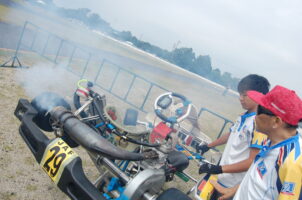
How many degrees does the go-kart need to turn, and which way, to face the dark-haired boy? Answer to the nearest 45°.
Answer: approximately 45° to its right

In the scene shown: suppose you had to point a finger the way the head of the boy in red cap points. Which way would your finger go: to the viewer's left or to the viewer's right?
to the viewer's left

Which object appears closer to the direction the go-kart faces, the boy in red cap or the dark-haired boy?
the dark-haired boy

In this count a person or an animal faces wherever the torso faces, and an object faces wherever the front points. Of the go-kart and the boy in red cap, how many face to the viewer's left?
1

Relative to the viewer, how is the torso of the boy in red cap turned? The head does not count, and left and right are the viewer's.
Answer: facing to the left of the viewer

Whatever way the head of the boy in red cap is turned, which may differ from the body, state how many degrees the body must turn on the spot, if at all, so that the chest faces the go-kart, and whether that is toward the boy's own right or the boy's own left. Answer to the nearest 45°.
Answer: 0° — they already face it

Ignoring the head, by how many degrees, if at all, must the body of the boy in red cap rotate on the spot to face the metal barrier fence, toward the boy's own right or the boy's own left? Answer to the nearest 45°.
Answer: approximately 45° to the boy's own right

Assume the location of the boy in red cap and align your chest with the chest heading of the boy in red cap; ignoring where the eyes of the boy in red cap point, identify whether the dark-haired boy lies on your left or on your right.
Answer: on your right

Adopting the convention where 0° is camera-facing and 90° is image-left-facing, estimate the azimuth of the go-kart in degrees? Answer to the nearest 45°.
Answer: approximately 225°

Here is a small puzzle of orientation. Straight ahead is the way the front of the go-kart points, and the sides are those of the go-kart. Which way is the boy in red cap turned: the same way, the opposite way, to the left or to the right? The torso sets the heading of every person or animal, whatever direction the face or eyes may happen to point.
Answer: to the left
